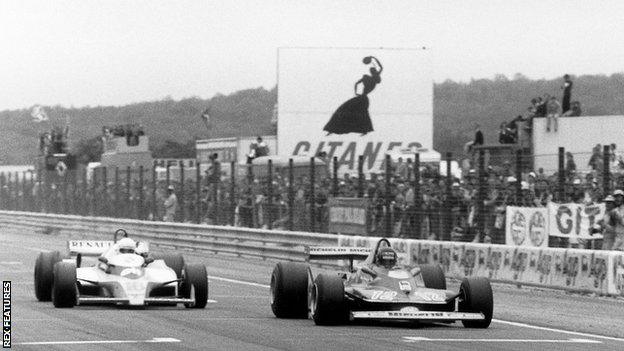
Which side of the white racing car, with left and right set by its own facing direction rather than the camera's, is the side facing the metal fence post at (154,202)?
back

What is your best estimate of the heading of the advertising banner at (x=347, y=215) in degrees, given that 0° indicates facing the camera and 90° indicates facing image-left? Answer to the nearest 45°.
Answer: approximately 0°

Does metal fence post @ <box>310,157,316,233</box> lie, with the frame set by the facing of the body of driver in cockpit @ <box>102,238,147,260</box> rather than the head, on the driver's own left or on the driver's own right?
on the driver's own left

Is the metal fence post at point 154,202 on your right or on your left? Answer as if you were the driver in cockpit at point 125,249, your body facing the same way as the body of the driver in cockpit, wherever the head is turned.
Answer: on your left

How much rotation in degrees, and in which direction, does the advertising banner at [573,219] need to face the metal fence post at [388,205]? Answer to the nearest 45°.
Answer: approximately 135° to its right

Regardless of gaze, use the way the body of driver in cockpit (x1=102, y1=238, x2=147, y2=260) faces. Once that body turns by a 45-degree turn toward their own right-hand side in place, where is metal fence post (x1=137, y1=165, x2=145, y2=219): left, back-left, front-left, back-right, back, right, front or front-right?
back
